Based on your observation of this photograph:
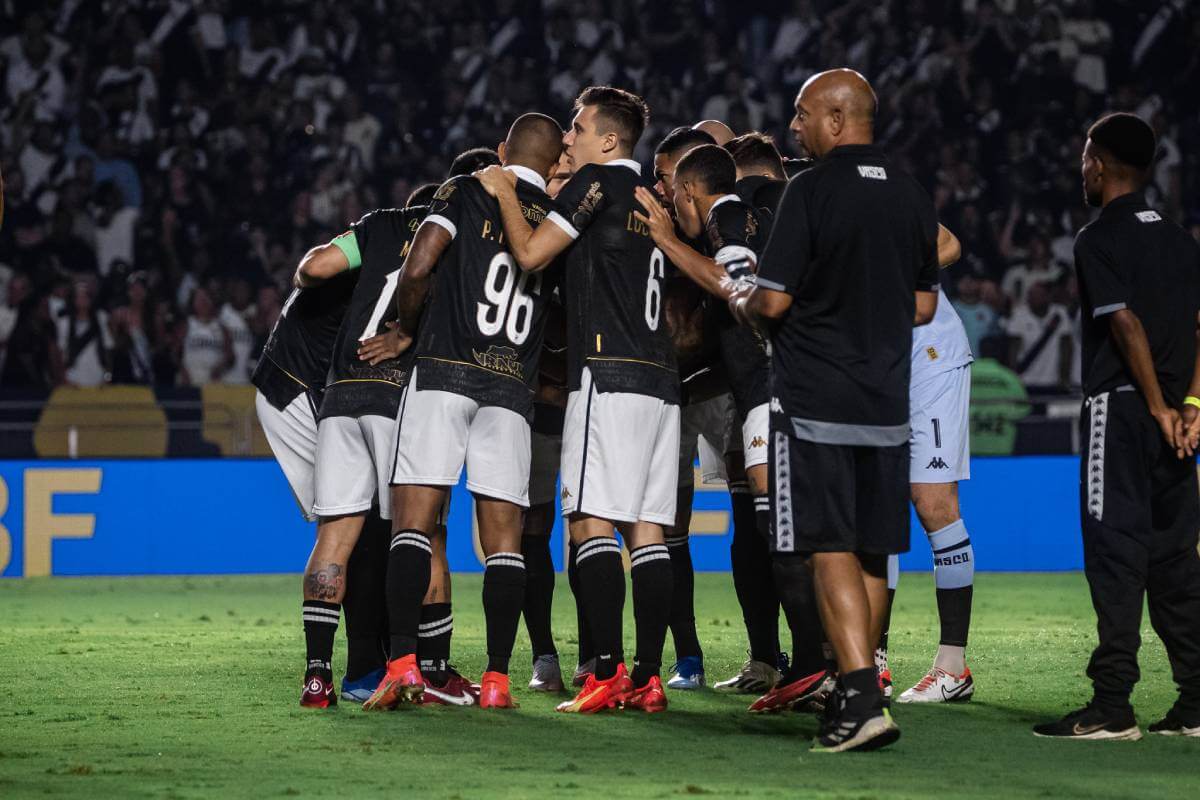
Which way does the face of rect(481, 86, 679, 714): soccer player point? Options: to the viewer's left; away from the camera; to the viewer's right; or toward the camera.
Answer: to the viewer's left

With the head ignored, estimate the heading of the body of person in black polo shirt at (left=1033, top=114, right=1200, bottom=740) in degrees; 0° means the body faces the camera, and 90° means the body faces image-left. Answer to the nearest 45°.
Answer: approximately 135°

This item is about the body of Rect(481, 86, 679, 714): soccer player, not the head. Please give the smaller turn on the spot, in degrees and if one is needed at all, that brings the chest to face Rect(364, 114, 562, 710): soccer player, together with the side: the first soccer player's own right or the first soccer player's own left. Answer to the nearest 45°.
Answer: approximately 45° to the first soccer player's own left

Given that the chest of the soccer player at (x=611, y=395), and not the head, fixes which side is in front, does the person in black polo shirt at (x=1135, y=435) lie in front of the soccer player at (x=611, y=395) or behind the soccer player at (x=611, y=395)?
behind

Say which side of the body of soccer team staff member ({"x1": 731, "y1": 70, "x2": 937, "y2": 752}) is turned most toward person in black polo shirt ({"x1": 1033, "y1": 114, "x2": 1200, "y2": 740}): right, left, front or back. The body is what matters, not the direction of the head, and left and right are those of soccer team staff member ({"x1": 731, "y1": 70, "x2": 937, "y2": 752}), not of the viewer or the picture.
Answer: right

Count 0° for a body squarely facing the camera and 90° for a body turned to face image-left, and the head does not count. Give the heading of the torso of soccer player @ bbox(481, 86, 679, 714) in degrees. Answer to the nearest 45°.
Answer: approximately 135°

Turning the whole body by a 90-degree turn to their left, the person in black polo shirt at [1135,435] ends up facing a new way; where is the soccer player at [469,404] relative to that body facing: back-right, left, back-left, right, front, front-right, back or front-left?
front-right

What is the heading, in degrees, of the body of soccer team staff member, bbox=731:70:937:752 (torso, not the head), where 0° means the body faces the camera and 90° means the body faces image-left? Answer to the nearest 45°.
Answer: approximately 135°

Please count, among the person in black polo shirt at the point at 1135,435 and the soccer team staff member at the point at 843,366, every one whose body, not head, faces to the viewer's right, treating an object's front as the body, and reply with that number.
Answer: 0

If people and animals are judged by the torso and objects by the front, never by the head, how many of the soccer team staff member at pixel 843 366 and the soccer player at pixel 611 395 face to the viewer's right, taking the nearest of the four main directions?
0
